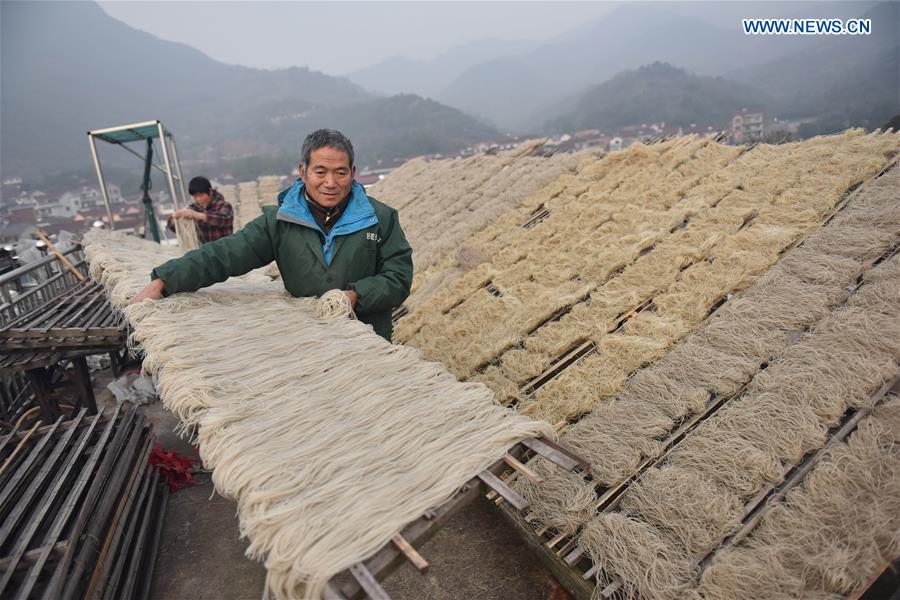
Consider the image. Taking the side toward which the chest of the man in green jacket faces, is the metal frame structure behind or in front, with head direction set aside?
behind

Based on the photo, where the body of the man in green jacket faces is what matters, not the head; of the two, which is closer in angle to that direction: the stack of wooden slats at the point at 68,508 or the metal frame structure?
the stack of wooden slats

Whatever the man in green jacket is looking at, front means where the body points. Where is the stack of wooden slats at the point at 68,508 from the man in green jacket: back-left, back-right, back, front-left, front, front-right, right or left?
right

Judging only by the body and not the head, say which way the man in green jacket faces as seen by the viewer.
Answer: toward the camera
